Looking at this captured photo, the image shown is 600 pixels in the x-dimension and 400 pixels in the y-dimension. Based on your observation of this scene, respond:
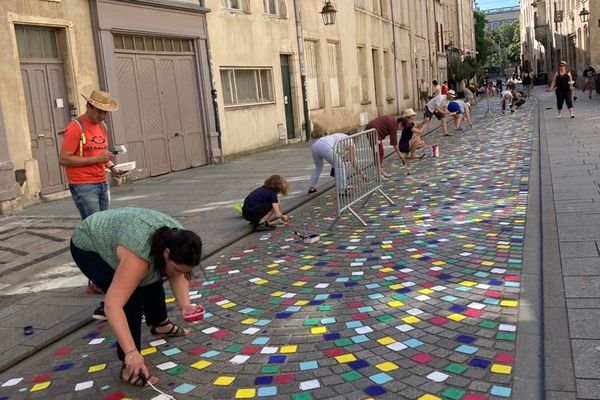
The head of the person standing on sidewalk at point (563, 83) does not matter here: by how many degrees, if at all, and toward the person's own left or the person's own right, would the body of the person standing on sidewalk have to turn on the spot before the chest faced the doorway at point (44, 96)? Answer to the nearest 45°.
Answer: approximately 45° to the person's own right

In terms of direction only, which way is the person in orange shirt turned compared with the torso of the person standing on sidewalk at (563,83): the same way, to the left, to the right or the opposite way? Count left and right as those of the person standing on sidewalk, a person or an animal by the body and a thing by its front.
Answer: to the left

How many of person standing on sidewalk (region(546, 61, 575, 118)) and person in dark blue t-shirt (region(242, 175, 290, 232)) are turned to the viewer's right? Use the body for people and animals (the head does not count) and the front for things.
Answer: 1

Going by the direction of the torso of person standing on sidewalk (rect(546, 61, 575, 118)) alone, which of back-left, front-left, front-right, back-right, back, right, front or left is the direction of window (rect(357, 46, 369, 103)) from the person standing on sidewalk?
front-right

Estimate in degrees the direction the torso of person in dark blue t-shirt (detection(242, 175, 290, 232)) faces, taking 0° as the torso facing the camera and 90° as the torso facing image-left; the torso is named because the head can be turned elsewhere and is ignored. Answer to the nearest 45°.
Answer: approximately 270°

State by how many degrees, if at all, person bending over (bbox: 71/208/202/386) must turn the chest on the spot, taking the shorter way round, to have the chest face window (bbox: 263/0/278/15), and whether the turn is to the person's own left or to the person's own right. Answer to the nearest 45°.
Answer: approximately 135° to the person's own left

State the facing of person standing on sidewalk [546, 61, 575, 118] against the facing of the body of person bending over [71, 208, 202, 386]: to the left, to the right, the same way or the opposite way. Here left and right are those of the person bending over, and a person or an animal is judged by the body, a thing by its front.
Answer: to the right

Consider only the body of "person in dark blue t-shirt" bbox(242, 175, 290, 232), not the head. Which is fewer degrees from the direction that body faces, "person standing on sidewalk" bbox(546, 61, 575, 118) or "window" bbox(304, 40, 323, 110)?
the person standing on sidewalk

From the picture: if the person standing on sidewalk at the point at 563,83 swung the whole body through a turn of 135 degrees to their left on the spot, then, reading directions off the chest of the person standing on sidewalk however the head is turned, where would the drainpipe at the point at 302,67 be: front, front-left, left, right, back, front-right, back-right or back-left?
back-left

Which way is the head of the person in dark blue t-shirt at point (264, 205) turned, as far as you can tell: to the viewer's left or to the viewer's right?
to the viewer's right

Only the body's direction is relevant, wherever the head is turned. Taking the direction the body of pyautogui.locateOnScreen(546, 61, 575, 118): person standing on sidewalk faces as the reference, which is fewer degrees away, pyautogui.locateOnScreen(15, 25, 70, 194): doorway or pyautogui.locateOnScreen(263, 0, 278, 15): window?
the doorway
